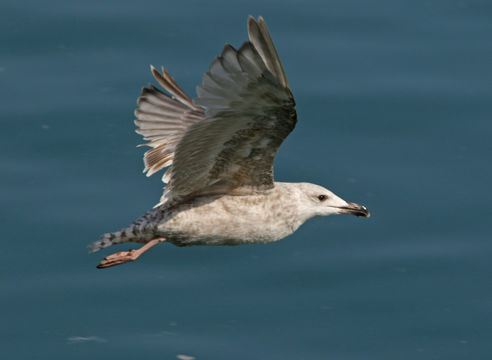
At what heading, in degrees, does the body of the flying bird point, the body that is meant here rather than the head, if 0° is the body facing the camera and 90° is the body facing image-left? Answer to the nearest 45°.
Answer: approximately 270°
